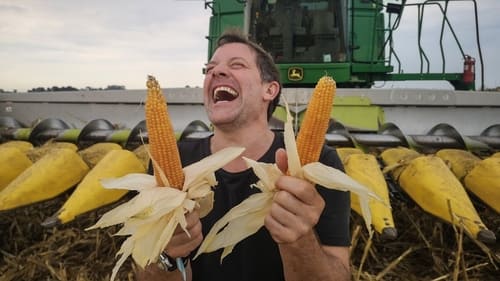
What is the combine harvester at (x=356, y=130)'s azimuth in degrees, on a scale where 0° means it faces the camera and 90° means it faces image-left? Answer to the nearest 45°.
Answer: approximately 0°
